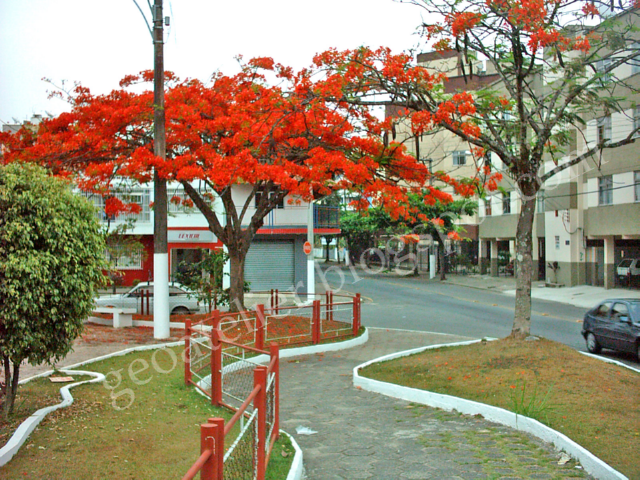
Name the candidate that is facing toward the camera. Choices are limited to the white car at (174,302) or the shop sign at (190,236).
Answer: the shop sign

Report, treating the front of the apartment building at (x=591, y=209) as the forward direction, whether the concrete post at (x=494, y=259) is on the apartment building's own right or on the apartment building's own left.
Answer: on the apartment building's own right

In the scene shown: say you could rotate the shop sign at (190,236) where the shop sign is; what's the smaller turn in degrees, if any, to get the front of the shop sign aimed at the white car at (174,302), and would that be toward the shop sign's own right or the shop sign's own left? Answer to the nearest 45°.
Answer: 0° — it already faces it

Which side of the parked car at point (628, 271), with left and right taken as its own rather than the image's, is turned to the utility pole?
front

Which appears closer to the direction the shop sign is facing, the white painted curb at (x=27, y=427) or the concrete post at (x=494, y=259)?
the white painted curb

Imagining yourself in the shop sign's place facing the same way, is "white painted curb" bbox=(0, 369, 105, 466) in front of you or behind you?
in front

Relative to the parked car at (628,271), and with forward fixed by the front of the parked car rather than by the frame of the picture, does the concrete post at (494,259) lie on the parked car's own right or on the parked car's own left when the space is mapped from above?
on the parked car's own right

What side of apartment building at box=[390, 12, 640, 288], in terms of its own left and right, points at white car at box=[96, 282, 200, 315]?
front

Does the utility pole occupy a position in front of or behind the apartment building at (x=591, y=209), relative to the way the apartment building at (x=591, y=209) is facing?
in front

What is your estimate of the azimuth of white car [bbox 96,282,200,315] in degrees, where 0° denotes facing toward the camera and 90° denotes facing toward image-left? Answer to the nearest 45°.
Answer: approximately 90°

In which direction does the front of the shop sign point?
toward the camera

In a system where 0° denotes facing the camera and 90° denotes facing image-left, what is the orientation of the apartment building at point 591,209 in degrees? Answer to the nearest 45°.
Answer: approximately 45°

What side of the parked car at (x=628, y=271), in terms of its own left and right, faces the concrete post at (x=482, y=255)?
right

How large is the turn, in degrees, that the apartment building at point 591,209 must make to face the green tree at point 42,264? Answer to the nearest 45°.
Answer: approximately 45° to its left

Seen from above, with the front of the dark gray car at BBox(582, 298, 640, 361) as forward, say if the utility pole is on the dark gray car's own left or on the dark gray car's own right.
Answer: on the dark gray car's own right

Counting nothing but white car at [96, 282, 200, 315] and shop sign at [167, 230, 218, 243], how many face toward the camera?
1
